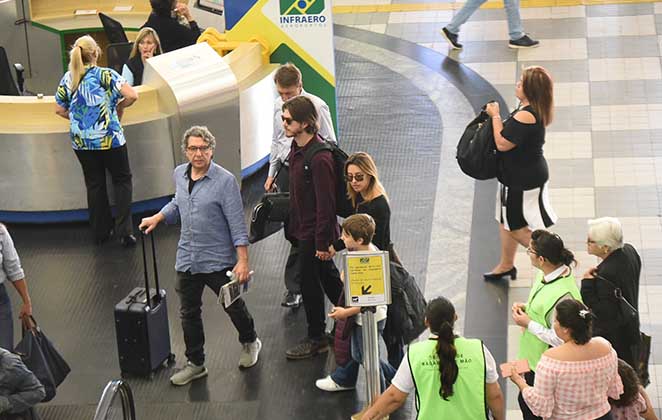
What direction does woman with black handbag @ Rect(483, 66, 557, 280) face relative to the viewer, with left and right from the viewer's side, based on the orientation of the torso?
facing to the left of the viewer

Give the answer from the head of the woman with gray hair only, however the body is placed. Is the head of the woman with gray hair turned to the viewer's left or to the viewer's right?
to the viewer's left

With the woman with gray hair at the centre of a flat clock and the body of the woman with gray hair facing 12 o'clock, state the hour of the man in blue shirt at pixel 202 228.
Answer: The man in blue shirt is roughly at 12 o'clock from the woman with gray hair.

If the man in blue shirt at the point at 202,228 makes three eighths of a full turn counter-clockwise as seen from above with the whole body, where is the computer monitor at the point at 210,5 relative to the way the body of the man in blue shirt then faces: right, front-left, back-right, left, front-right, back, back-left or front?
left

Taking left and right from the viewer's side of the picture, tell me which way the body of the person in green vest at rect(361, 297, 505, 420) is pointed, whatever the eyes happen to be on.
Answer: facing away from the viewer

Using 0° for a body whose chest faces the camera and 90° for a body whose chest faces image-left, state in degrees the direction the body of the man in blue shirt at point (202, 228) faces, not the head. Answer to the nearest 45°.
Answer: approximately 45°

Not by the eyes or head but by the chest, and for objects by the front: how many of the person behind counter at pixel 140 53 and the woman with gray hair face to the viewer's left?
1

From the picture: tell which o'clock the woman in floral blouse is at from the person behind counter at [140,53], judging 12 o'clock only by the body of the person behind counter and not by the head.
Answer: The woman in floral blouse is roughly at 2 o'clock from the person behind counter.

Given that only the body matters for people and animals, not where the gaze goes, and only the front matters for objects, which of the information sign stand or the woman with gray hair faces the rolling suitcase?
the woman with gray hair

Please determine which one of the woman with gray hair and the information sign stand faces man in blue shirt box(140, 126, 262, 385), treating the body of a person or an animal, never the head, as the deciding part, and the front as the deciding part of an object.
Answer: the woman with gray hair

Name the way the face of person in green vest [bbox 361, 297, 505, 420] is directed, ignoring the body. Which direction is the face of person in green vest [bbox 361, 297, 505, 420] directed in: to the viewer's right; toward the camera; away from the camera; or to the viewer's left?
away from the camera

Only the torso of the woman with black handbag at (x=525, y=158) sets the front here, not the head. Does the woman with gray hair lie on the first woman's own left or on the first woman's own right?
on the first woman's own left

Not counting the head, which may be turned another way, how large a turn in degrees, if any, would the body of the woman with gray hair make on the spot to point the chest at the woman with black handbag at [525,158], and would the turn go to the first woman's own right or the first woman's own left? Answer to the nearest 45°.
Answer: approximately 90° to the first woman's own right

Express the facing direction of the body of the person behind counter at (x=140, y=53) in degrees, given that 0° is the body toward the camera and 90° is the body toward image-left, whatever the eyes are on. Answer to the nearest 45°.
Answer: approximately 315°

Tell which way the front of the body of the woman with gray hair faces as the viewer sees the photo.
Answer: to the viewer's left

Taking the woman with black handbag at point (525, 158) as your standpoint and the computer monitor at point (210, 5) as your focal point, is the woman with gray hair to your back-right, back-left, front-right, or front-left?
back-left
